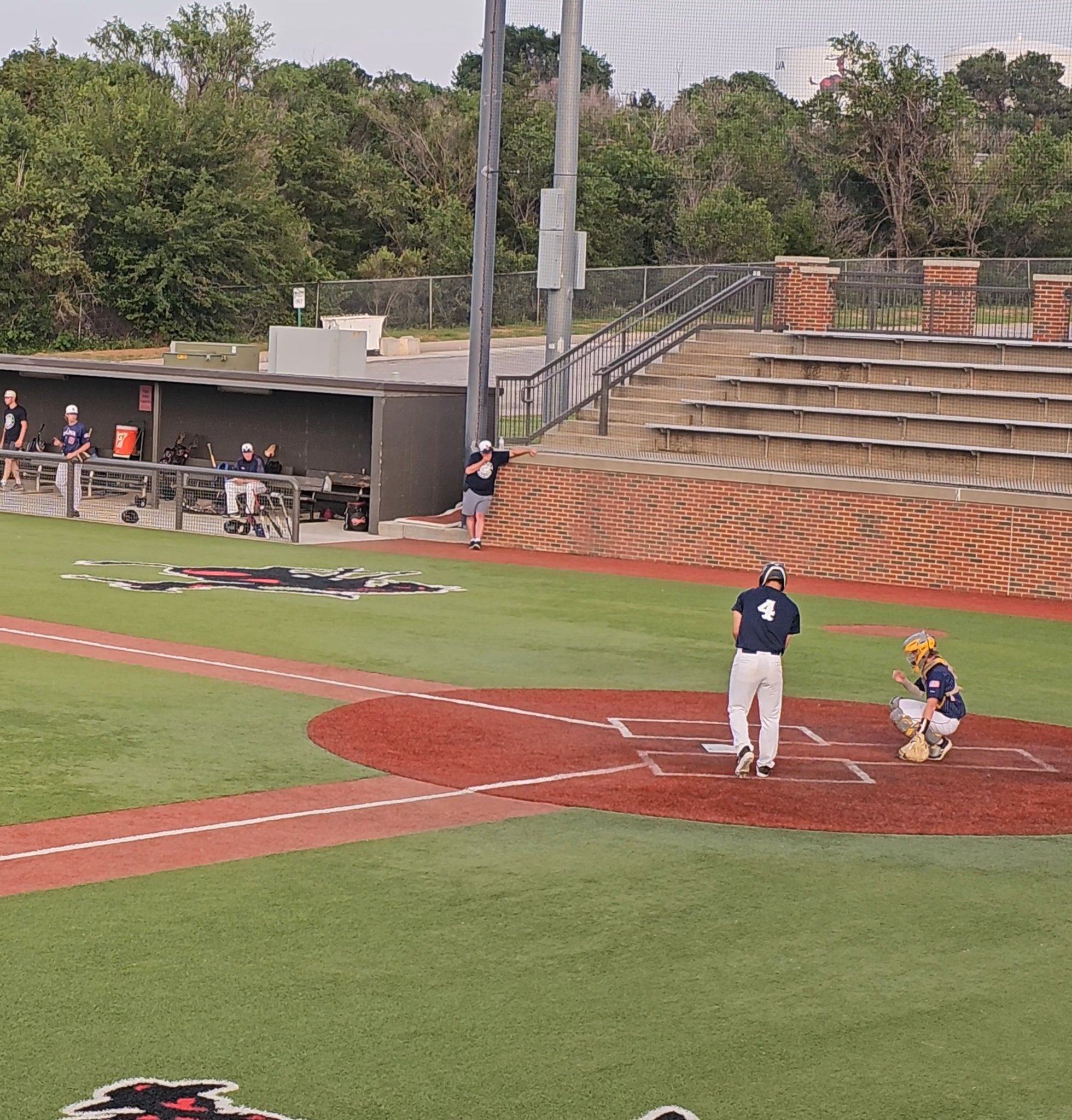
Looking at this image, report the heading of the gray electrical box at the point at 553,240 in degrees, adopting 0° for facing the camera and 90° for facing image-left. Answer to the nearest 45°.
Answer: approximately 0°

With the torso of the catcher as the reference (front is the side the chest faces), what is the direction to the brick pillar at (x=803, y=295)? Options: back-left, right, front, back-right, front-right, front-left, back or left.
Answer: right

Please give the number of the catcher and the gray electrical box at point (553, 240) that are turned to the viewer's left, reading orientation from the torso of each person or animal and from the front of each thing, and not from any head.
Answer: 1

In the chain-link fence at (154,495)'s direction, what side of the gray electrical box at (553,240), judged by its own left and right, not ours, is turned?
front

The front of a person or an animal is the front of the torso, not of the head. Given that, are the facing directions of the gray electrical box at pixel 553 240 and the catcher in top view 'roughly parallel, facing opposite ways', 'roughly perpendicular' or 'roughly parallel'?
roughly perpendicular

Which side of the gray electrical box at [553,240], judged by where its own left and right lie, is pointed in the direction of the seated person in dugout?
front

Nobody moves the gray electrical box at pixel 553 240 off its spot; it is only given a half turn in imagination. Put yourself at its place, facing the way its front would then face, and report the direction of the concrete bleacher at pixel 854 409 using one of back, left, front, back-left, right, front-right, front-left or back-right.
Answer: right

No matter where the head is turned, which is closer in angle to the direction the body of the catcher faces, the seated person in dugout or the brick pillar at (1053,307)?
the seated person in dugout

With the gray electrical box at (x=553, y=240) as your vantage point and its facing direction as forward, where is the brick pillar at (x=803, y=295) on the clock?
The brick pillar is roughly at 8 o'clock from the gray electrical box.

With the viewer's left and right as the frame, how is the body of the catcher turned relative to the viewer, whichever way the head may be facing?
facing to the left of the viewer

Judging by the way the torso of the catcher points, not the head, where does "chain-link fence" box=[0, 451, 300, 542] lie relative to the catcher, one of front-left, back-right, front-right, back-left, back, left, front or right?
front-right

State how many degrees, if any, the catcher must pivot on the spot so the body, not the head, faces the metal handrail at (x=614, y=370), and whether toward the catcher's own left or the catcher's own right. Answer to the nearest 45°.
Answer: approximately 90° to the catcher's own right

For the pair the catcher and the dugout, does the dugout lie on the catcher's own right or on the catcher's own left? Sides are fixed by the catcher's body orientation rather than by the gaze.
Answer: on the catcher's own right
